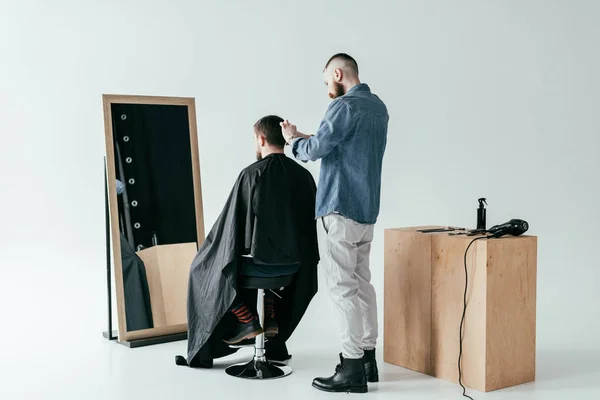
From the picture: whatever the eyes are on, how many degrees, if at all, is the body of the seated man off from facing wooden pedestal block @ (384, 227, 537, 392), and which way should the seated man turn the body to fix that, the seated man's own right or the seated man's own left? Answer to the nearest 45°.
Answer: approximately 135° to the seated man's own right

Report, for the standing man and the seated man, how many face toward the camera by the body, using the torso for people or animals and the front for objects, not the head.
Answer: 0

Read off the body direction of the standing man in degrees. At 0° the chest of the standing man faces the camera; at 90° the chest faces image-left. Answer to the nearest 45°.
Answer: approximately 135°

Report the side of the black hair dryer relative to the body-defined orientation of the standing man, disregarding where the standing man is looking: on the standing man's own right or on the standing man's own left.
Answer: on the standing man's own right

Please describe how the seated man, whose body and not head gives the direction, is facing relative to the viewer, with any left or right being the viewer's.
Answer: facing away from the viewer and to the left of the viewer

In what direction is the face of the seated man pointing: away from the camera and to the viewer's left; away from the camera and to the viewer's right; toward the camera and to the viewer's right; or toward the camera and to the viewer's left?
away from the camera and to the viewer's left
